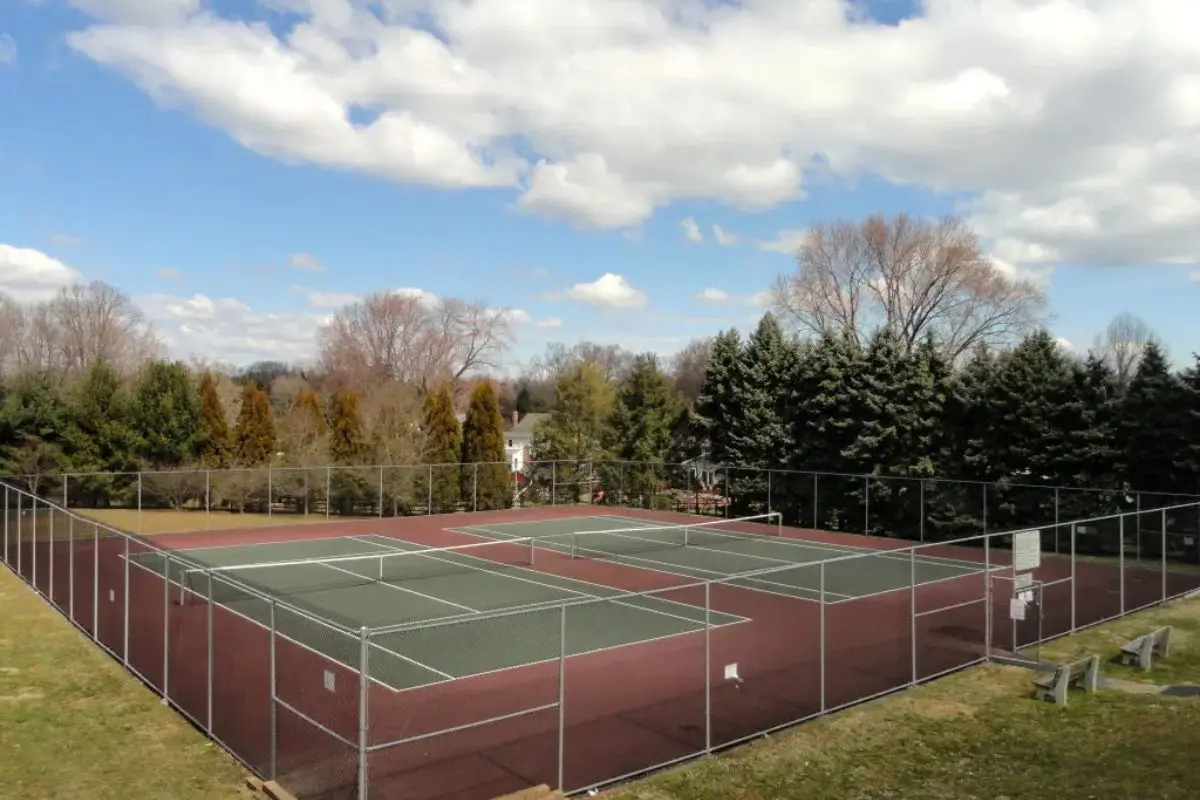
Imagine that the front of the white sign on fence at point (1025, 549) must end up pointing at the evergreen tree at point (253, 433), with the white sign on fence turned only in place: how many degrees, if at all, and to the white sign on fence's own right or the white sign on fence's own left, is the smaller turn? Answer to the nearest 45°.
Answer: approximately 180°

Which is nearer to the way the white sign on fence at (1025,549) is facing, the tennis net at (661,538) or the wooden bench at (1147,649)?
the wooden bench

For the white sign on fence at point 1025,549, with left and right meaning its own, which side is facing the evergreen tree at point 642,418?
back

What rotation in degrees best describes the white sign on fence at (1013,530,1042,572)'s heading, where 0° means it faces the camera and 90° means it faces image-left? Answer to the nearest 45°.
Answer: approximately 315°

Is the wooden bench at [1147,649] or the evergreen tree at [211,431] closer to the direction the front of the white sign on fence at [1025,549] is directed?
the wooden bench

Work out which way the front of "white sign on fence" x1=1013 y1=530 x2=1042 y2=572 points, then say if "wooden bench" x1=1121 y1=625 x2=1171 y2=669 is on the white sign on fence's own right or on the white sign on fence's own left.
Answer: on the white sign on fence's own left

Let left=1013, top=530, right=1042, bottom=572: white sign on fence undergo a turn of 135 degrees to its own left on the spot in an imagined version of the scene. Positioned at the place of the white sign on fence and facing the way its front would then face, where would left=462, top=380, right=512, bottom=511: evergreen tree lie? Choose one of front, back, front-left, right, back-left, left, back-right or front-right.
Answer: front-left

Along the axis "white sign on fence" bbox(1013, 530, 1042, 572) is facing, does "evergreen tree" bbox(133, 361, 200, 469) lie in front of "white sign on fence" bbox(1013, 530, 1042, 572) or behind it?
behind

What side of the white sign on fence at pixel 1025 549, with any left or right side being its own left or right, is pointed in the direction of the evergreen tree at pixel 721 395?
back

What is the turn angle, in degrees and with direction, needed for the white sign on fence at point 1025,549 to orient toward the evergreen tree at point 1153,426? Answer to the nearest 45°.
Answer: approximately 135° to its left

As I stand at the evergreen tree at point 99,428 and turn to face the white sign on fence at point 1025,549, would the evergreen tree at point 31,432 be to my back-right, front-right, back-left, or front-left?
back-right

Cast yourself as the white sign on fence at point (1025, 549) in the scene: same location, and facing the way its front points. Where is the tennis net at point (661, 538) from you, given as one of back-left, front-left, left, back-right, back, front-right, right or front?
back

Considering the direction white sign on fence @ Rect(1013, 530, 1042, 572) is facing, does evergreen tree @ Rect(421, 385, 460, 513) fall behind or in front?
behind

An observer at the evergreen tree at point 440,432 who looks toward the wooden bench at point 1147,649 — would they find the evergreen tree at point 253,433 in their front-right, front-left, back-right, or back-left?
back-right

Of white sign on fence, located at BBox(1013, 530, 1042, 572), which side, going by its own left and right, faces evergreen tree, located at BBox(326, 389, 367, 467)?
back
